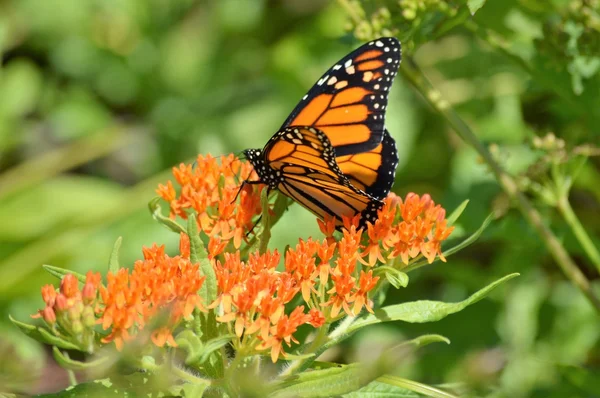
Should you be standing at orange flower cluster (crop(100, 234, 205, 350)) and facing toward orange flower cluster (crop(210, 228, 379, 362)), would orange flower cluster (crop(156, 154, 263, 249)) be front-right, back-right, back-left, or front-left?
front-left

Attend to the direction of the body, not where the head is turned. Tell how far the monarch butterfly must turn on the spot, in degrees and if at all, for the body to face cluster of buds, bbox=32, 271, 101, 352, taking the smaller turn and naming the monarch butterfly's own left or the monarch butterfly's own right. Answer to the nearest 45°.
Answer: approximately 45° to the monarch butterfly's own left

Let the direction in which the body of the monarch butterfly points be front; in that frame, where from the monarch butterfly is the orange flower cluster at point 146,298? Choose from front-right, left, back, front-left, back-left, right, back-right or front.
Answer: front-left

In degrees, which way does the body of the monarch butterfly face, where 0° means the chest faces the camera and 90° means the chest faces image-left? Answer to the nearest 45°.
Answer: approximately 90°

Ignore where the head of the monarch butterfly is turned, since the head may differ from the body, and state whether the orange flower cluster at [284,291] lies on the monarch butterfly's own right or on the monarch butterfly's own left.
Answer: on the monarch butterfly's own left
